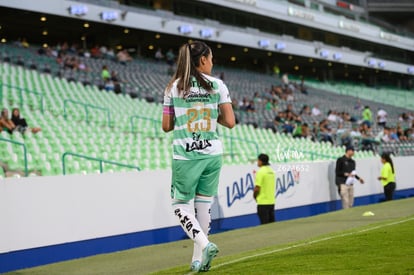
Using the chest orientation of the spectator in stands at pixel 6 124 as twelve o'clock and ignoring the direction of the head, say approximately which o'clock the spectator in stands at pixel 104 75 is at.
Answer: the spectator in stands at pixel 104 75 is roughly at 8 o'clock from the spectator in stands at pixel 6 124.

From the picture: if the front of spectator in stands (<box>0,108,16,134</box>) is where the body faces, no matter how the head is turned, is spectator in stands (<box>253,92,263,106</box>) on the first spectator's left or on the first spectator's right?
on the first spectator's left

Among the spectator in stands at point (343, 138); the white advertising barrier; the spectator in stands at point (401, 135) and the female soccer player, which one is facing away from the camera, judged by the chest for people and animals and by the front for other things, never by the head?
the female soccer player

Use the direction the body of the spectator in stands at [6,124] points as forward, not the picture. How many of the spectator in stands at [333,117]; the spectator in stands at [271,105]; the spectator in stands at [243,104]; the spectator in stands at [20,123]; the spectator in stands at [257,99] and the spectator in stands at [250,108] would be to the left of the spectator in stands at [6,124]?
6

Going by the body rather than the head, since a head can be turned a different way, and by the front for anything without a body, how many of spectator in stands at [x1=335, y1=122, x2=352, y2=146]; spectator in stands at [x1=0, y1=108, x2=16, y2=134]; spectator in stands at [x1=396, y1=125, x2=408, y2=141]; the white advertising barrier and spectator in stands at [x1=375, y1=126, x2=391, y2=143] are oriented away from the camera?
0

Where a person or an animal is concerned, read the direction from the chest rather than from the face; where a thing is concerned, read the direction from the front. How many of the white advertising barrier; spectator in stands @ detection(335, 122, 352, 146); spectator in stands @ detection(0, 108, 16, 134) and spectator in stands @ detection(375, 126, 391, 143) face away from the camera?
0

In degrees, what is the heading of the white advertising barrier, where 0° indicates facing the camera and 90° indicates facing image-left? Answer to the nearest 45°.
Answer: approximately 315°

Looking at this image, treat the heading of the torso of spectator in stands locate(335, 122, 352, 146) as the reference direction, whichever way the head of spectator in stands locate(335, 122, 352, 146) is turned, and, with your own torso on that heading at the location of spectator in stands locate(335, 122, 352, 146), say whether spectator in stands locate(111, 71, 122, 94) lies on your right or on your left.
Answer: on your right

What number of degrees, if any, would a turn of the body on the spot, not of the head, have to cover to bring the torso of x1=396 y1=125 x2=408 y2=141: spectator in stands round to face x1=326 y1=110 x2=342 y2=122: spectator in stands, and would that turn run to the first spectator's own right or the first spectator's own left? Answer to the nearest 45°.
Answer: approximately 90° to the first spectator's own right

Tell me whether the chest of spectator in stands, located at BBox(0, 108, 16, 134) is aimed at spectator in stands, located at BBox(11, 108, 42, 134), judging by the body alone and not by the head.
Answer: no

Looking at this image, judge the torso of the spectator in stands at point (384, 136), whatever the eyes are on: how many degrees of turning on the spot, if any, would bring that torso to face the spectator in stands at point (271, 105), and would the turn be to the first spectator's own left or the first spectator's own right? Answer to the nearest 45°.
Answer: approximately 90° to the first spectator's own right

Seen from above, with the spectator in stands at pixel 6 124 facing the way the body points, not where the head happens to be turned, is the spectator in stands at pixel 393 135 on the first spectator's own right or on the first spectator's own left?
on the first spectator's own left

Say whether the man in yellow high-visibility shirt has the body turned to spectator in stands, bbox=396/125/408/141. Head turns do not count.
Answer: no

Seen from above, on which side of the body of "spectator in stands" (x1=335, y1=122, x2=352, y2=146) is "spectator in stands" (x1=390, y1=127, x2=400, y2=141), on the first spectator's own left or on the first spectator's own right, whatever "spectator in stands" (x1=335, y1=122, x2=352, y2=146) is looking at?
on the first spectator's own left

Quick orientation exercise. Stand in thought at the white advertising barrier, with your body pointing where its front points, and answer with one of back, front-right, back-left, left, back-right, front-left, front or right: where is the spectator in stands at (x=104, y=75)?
back-left

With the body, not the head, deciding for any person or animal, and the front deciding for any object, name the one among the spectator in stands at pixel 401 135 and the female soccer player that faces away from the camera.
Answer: the female soccer player

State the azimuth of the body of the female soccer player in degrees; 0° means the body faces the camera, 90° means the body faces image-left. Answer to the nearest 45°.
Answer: approximately 180°

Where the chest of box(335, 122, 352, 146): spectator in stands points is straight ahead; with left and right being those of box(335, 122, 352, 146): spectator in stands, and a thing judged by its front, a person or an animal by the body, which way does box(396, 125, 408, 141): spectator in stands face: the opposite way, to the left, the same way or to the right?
the same way

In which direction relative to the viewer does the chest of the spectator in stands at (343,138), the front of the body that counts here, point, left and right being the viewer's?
facing the viewer and to the right of the viewer
